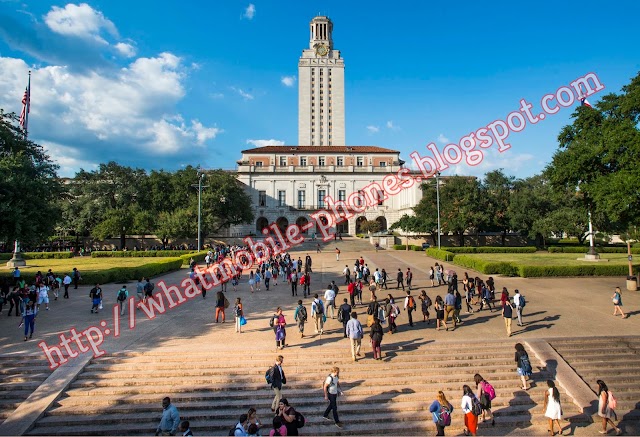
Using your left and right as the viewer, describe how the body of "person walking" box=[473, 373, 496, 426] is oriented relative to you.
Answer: facing away from the viewer and to the left of the viewer

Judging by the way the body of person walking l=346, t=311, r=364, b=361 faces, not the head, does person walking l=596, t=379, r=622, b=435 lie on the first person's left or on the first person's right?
on the first person's right

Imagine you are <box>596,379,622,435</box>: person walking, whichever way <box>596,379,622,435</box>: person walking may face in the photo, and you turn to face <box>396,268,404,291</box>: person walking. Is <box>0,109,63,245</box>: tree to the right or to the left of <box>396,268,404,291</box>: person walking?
left

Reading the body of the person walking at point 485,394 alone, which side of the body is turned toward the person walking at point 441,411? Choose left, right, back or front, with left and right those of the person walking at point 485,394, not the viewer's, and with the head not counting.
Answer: left

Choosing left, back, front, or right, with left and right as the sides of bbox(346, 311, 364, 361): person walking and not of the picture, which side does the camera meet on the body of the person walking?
back

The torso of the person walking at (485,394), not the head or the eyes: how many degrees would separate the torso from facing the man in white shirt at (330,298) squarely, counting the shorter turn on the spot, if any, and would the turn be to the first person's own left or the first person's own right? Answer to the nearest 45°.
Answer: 0° — they already face them

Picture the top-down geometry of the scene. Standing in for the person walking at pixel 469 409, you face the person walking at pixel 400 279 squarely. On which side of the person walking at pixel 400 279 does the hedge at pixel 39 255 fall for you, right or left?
left

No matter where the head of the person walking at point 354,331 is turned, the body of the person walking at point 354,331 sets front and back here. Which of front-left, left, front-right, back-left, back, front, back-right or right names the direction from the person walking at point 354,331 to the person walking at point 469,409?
back-right

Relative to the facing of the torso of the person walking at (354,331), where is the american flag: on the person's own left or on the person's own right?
on the person's own left
